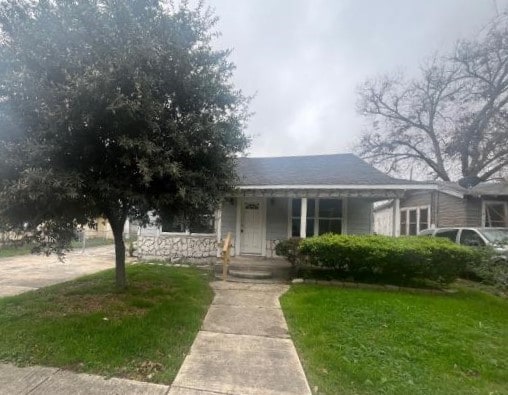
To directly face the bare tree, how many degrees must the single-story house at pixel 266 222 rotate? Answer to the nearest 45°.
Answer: approximately 135° to its left

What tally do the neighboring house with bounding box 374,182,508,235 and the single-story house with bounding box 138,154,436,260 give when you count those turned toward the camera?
2

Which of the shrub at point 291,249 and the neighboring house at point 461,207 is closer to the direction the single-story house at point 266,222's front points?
the shrub

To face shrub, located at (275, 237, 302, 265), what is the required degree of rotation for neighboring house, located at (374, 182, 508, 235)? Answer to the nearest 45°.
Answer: approximately 45° to its right

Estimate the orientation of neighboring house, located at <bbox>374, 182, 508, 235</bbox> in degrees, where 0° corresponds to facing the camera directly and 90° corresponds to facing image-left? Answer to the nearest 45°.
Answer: approximately 0°
